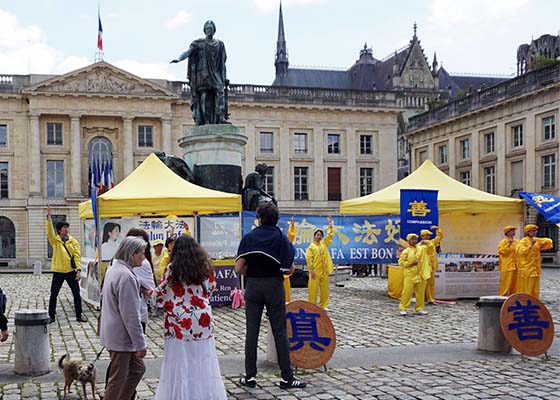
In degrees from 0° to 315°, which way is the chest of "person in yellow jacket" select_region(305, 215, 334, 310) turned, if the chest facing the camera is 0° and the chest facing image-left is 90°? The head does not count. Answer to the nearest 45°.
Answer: approximately 0°

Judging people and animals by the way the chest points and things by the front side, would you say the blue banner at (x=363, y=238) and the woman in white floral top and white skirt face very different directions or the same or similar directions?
very different directions

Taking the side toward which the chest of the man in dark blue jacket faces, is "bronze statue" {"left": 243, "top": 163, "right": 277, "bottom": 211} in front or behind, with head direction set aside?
in front

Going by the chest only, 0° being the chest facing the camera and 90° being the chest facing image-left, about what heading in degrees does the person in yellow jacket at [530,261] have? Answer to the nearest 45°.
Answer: approximately 315°

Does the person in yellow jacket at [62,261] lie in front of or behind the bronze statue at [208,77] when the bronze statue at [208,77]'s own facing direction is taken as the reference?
in front

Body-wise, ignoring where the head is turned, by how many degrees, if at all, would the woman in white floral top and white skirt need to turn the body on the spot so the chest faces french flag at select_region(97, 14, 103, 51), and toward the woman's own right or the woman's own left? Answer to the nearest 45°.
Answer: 0° — they already face it

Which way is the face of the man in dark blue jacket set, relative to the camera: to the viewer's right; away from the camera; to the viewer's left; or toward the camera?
away from the camera

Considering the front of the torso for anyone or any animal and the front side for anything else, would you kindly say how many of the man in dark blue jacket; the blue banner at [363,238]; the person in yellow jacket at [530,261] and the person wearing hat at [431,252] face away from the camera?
1

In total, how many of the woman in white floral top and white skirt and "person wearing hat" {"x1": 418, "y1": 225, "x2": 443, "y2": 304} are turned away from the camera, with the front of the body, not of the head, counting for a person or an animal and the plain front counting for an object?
1

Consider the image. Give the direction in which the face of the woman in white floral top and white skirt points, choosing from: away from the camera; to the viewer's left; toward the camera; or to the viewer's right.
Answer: away from the camera

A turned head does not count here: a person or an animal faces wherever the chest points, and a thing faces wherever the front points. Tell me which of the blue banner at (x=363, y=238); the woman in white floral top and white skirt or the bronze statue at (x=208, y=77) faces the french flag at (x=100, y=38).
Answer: the woman in white floral top and white skirt

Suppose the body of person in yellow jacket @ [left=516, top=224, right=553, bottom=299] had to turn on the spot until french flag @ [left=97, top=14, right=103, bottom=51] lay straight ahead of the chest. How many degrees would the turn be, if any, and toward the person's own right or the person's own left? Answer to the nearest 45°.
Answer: approximately 180°

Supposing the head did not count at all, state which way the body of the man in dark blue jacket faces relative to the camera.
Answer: away from the camera

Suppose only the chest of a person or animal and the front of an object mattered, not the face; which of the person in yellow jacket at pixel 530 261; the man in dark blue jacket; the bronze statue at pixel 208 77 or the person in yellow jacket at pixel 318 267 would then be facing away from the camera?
the man in dark blue jacket

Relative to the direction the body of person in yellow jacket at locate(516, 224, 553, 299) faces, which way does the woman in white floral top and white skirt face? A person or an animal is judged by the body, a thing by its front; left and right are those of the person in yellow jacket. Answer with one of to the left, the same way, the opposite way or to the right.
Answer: the opposite way

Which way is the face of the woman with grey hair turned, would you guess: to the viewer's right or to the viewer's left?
to the viewer's right
